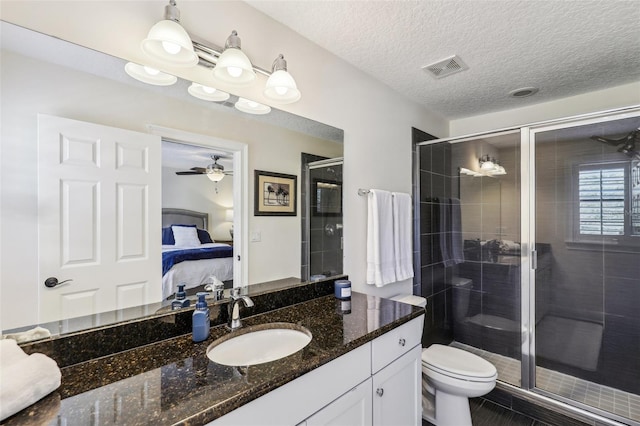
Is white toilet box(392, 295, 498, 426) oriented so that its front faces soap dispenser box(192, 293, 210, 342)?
no

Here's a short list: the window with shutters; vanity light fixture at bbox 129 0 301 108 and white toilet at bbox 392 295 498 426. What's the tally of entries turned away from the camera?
0

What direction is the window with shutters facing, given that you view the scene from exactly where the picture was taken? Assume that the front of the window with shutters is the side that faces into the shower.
facing the viewer

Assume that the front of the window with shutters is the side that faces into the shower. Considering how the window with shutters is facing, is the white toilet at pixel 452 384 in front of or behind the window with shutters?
in front

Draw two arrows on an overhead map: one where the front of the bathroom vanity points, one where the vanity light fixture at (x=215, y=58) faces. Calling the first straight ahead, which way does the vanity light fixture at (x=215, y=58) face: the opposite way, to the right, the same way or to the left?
the same way

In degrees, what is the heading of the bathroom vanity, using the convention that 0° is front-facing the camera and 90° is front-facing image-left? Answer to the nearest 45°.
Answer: approximately 315°

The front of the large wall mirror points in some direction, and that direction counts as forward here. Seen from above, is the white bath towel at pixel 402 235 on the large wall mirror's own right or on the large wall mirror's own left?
on the large wall mirror's own left

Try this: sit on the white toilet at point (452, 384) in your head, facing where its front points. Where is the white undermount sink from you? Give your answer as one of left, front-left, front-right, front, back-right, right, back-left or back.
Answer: right

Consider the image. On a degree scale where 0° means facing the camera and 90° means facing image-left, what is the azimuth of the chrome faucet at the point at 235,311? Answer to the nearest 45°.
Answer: approximately 315°

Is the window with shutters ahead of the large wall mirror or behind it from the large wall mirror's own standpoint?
ahead

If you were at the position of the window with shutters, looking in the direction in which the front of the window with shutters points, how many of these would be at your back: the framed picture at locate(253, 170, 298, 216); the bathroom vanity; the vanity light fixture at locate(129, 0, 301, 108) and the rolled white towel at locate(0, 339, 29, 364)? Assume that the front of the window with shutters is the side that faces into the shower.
0

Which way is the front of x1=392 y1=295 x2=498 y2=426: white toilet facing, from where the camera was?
facing the viewer and to the right of the viewer

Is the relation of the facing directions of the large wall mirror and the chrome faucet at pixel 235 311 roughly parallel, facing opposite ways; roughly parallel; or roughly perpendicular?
roughly parallel

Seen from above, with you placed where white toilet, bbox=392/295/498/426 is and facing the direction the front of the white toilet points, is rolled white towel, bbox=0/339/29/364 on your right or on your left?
on your right

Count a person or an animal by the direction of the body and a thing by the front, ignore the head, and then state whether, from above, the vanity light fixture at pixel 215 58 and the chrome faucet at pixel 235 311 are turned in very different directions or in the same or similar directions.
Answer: same or similar directions
